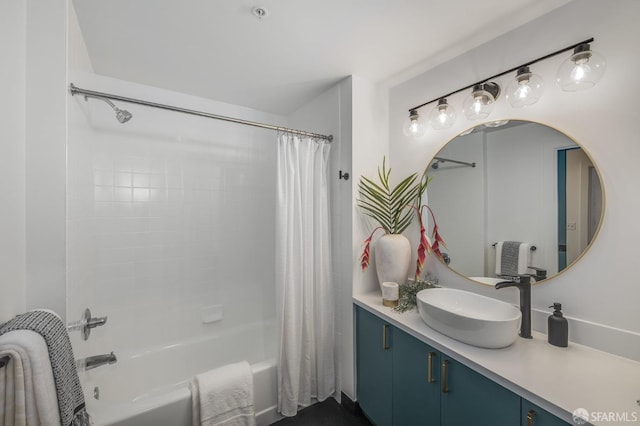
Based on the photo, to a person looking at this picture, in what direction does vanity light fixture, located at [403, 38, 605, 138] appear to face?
facing the viewer and to the left of the viewer

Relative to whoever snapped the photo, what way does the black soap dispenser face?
facing to the left of the viewer

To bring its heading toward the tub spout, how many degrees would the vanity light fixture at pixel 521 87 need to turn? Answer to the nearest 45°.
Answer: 0° — it already faces it

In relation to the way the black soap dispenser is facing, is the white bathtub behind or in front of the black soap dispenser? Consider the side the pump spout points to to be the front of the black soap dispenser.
in front

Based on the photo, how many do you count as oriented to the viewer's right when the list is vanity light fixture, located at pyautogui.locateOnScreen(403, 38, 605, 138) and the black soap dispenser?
0

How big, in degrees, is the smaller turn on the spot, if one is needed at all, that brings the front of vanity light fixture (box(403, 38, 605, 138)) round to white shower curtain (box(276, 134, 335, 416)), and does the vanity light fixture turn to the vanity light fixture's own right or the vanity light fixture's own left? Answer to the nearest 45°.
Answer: approximately 45° to the vanity light fixture's own right

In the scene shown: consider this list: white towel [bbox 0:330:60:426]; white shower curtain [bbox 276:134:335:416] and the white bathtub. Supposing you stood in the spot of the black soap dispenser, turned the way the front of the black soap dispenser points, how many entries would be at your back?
0
